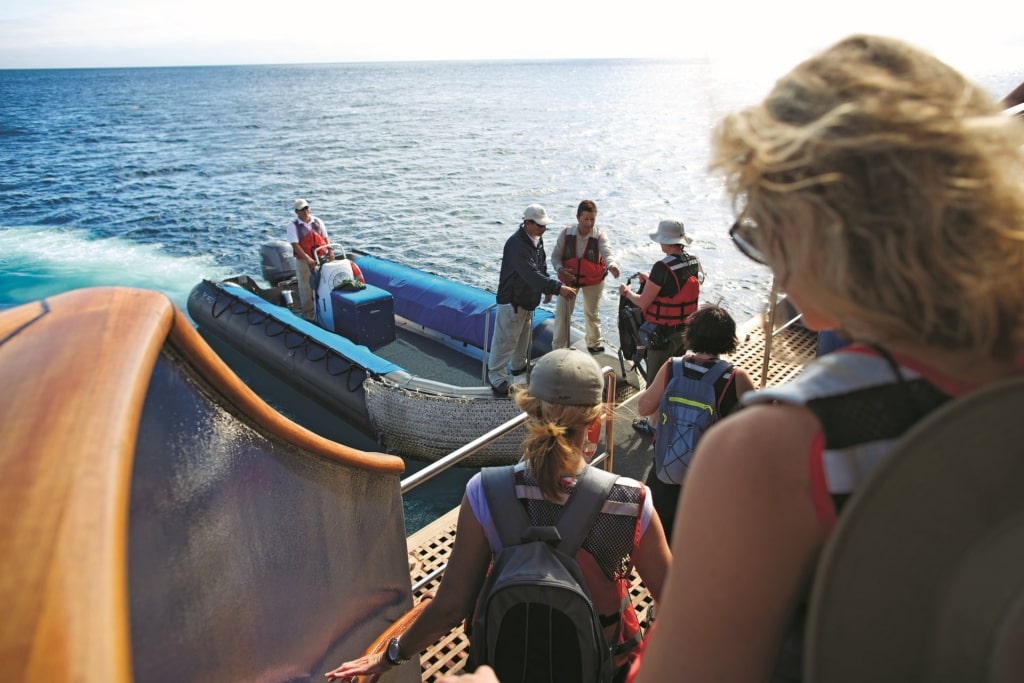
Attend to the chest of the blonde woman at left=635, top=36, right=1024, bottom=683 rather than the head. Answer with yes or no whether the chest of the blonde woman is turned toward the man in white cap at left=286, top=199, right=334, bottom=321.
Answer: yes

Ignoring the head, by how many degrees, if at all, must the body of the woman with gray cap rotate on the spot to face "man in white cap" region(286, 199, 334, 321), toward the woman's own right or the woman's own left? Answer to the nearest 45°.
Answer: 0° — they already face them

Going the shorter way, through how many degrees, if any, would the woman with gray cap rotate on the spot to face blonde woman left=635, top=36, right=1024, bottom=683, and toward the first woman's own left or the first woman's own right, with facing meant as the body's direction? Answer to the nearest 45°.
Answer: approximately 180°

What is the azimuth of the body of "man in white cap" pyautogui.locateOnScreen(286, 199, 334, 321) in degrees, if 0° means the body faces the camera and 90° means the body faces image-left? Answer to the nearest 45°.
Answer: approximately 315°

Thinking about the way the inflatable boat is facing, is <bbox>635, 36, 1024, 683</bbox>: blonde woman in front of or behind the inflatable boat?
in front

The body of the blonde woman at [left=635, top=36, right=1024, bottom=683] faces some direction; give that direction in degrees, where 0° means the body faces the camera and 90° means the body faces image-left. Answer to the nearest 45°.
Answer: approximately 135°

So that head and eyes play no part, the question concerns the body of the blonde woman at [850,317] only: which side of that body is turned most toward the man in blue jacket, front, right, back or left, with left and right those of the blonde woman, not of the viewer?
front

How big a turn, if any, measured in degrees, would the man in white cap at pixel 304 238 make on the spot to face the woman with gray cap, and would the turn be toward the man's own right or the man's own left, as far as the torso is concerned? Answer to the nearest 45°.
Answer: approximately 45° to the man's own right

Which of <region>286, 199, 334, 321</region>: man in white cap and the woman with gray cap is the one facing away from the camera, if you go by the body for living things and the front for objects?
the woman with gray cap

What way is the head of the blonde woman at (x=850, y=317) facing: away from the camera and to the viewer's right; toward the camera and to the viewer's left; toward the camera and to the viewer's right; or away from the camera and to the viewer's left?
away from the camera and to the viewer's left

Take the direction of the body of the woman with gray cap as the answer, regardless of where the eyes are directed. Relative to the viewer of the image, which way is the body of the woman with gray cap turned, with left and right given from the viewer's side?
facing away from the viewer

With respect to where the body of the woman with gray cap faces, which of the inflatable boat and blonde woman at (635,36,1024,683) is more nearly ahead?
the inflatable boat

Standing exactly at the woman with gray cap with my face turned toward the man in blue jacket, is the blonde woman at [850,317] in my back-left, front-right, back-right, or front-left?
back-right

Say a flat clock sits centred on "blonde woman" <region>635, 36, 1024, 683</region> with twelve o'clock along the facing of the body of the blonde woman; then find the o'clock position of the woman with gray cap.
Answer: The woman with gray cap is roughly at 12 o'clock from the blonde woman.

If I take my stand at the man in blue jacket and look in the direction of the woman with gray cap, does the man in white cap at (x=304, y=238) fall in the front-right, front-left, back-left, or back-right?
back-right
